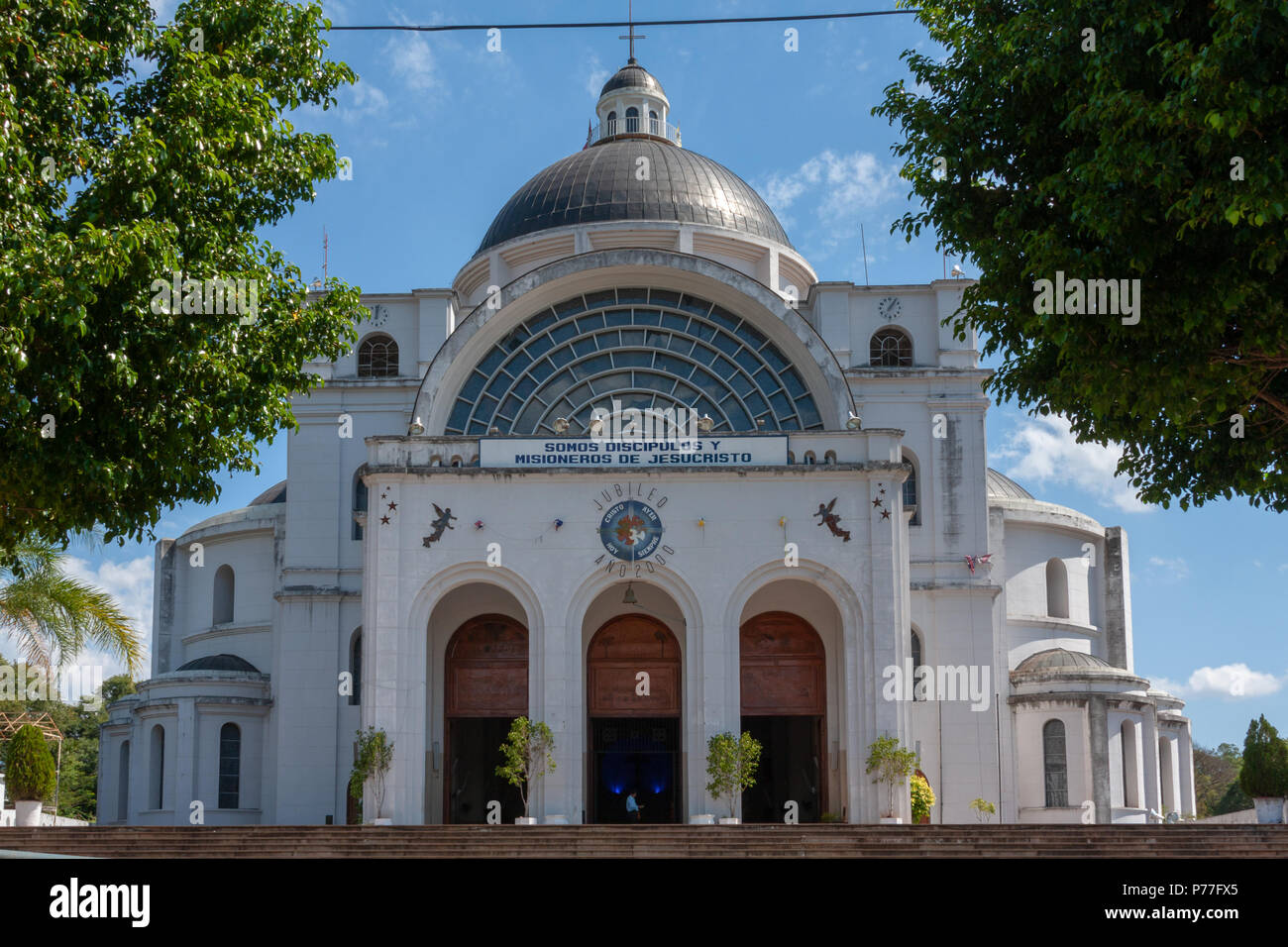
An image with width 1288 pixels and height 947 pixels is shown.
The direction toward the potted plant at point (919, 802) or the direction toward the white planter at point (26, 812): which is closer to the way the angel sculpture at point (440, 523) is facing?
the potted plant

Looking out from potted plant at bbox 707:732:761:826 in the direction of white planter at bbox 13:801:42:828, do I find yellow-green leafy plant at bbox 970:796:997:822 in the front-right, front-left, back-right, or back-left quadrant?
back-right

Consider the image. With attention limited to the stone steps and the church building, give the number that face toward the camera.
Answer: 2

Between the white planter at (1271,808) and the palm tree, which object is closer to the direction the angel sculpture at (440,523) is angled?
the white planter

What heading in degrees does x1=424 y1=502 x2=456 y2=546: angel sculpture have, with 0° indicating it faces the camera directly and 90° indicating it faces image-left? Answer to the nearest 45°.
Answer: approximately 270°

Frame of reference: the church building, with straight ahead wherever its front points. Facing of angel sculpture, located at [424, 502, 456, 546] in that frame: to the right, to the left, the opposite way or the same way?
to the left

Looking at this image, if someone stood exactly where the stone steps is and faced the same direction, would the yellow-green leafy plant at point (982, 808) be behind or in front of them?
behind

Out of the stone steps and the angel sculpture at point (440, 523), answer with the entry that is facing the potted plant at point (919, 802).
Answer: the angel sculpture

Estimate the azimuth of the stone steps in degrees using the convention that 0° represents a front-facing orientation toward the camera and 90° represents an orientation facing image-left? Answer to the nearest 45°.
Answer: approximately 0°
